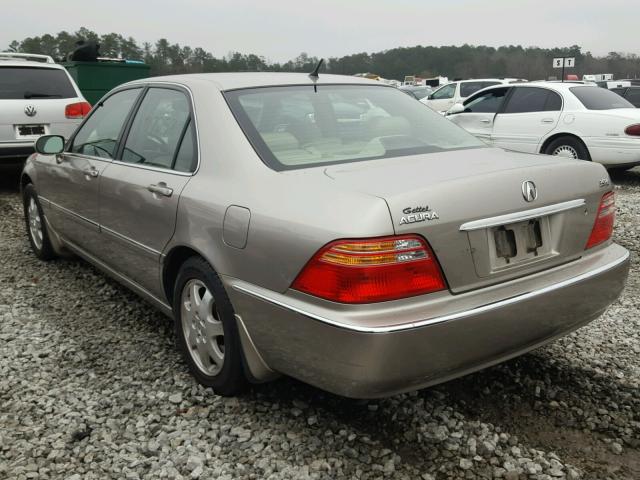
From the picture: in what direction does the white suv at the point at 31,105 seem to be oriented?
away from the camera

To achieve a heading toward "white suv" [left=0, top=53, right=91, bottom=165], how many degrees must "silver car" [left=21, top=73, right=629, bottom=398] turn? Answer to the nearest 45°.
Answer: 0° — it already faces it

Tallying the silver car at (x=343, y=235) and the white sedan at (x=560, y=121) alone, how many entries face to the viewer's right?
0

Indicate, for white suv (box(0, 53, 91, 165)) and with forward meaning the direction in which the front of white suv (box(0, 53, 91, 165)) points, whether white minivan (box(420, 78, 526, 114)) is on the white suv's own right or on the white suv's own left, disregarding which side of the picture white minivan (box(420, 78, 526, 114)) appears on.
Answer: on the white suv's own right

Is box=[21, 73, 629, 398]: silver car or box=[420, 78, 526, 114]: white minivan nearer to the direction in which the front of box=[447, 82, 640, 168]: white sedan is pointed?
the white minivan

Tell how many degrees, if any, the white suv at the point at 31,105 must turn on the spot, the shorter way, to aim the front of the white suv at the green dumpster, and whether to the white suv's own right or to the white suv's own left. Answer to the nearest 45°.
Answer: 0° — it already faces it

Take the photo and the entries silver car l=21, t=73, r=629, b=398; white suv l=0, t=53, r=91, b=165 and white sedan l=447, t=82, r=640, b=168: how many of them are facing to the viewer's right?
0

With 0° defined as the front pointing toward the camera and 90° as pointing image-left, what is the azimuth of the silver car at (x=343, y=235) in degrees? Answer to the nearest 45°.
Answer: approximately 135°

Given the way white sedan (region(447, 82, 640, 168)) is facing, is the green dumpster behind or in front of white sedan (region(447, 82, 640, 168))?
in front
